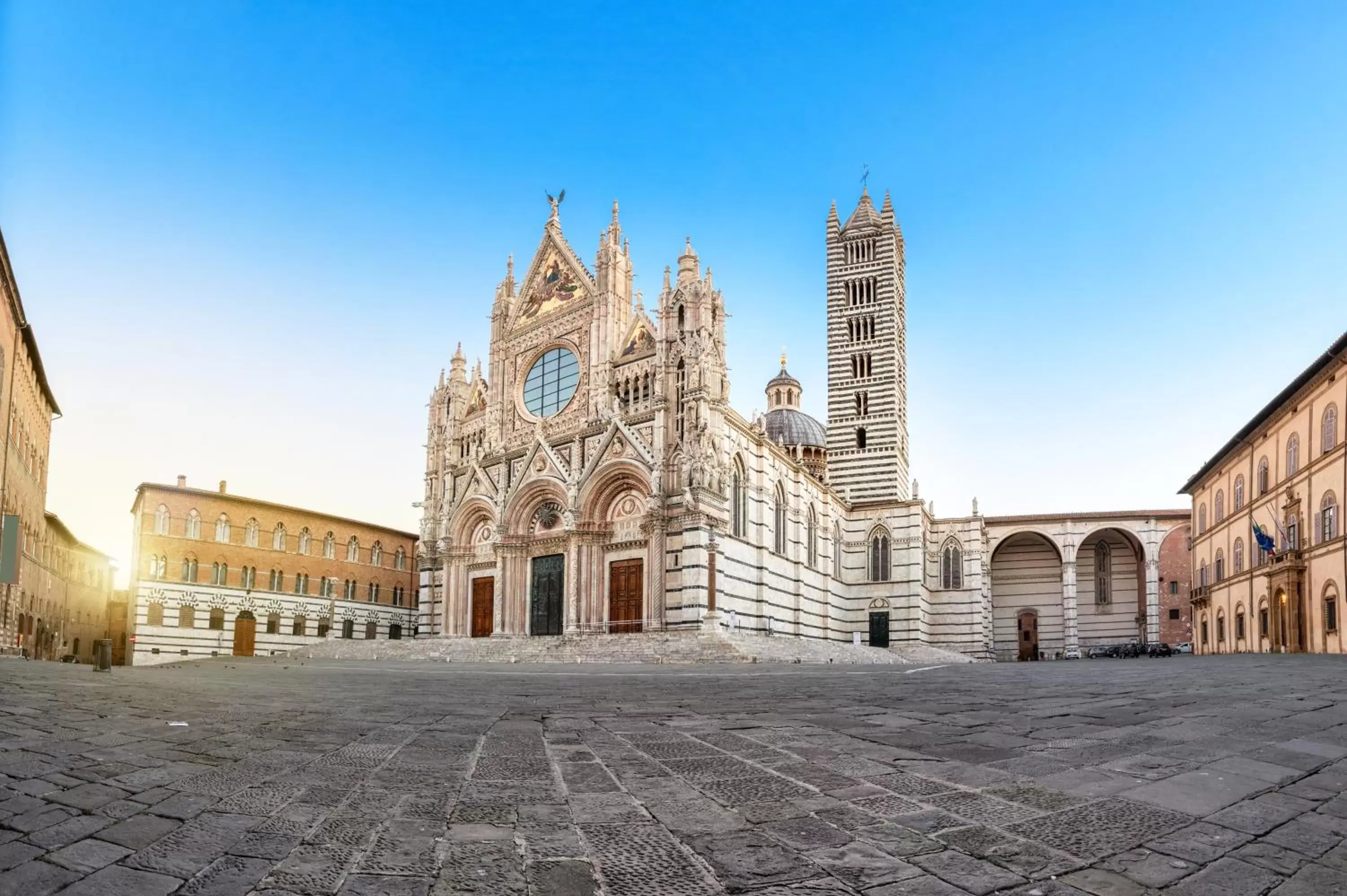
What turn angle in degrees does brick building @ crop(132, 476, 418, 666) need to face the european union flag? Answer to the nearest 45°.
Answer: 0° — it already faces it

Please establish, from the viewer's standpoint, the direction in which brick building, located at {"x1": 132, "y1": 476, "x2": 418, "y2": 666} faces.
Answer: facing the viewer and to the right of the viewer

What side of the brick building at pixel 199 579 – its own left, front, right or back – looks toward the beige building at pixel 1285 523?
front

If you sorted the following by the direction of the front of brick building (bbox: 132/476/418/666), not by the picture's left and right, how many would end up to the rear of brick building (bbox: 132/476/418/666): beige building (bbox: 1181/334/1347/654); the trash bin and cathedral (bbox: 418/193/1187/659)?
0

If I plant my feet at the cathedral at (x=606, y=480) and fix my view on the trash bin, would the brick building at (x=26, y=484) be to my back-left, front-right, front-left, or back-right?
front-right

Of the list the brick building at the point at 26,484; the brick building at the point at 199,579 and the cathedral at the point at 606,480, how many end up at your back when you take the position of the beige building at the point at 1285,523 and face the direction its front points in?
0

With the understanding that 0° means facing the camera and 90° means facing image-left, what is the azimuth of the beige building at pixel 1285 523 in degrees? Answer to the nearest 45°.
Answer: approximately 45°

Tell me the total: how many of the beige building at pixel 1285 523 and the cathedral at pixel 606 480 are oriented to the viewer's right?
0

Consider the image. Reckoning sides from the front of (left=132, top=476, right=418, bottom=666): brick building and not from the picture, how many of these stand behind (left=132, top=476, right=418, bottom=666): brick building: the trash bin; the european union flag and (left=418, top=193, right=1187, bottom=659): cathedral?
0

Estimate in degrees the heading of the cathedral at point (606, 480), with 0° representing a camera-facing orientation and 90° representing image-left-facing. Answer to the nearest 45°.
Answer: approximately 45°

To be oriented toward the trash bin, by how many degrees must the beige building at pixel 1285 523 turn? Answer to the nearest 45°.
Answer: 0° — it already faces it

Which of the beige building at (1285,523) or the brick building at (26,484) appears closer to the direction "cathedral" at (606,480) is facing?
the brick building

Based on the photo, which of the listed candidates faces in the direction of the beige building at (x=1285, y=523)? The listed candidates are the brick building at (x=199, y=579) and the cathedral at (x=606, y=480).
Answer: the brick building

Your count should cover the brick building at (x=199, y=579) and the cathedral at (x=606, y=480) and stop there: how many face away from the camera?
0

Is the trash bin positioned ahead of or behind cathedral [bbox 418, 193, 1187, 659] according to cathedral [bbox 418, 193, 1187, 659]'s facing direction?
ahead
